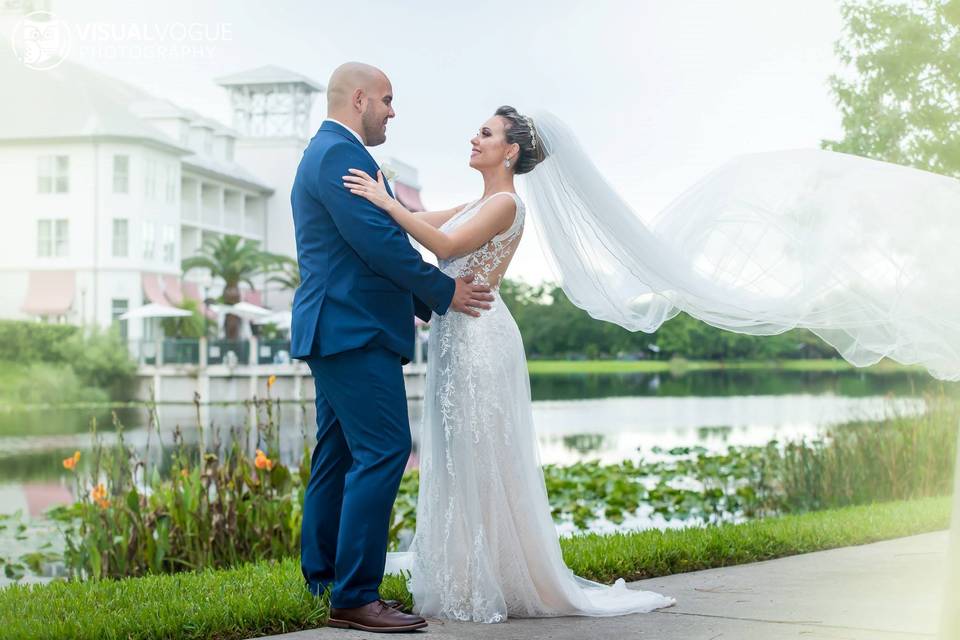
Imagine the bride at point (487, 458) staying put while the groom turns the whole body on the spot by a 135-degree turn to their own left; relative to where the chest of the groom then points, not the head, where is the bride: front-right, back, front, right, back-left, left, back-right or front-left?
right

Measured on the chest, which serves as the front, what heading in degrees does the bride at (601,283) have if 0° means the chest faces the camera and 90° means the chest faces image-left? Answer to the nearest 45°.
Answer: approximately 90°

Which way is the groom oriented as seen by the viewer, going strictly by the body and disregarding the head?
to the viewer's right

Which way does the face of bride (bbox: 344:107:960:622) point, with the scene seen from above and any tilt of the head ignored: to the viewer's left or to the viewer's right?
to the viewer's left

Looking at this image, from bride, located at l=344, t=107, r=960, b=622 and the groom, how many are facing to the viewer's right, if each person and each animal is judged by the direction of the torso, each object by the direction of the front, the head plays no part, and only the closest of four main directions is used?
1

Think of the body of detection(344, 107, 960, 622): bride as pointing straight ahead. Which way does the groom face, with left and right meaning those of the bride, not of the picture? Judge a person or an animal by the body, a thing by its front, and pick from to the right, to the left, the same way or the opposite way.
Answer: the opposite way

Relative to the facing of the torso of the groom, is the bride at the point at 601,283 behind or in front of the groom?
in front

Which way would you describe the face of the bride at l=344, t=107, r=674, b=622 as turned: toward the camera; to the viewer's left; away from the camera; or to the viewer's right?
to the viewer's left

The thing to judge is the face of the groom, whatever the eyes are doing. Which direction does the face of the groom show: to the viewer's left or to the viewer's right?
to the viewer's right

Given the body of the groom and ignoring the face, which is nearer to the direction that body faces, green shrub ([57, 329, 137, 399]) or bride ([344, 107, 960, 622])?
the bride
